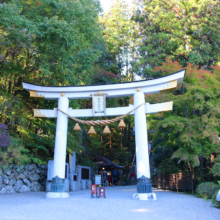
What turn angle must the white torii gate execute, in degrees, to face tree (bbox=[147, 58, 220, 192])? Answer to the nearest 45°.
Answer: approximately 90° to its left

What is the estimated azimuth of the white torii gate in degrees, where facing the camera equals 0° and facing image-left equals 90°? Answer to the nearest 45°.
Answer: approximately 0°

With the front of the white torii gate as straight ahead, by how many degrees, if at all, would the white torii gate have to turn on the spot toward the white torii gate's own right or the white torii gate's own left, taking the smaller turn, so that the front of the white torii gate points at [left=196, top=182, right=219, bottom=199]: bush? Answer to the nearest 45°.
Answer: approximately 90° to the white torii gate's own left

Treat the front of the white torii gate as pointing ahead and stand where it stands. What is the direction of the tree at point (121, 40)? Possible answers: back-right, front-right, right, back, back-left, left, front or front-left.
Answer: back

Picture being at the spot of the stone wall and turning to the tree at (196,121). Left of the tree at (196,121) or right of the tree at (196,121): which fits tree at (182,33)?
left

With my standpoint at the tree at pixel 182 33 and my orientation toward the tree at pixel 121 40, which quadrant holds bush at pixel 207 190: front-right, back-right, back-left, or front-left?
back-left

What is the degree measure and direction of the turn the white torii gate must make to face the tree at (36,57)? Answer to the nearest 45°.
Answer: approximately 90° to its right

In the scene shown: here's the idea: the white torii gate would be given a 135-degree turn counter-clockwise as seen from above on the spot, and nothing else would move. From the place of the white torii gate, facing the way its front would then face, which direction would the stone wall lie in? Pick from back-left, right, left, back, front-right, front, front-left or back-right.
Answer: left

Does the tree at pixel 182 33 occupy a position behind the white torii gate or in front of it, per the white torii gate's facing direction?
behind
